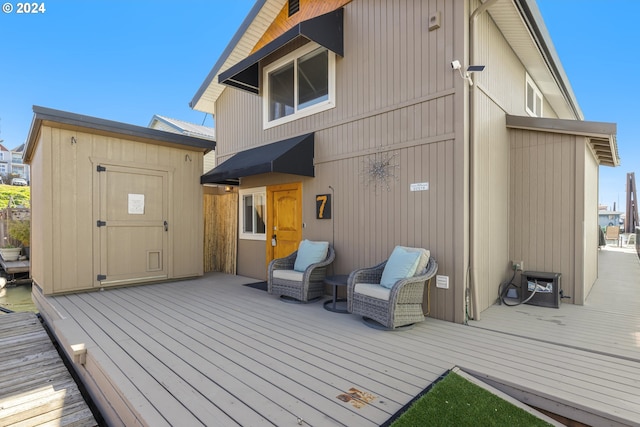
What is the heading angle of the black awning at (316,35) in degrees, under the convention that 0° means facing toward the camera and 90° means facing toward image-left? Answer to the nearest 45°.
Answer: approximately 45°

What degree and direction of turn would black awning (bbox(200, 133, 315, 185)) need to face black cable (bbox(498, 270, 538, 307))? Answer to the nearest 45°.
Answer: approximately 135° to its left

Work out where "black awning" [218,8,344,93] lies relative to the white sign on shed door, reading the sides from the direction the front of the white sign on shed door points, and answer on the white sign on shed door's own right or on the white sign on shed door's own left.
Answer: on the white sign on shed door's own left

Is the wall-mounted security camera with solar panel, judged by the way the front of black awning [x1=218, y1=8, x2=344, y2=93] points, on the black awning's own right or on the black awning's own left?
on the black awning's own left

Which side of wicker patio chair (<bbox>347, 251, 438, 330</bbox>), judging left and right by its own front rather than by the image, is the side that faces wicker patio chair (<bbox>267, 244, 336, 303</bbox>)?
right

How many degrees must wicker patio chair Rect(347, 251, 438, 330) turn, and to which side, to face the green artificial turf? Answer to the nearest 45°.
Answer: approximately 45° to its left

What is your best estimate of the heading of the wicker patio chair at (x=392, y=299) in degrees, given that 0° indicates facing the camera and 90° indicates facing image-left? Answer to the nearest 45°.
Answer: approximately 45°

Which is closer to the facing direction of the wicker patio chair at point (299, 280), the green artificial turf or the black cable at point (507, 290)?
the green artificial turf
